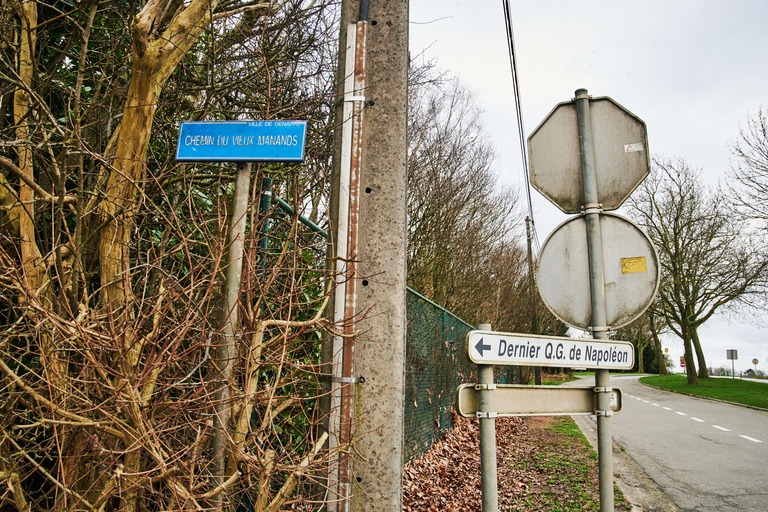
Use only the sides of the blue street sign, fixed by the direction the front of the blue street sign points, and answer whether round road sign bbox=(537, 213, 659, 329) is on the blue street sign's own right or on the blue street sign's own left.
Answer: on the blue street sign's own left

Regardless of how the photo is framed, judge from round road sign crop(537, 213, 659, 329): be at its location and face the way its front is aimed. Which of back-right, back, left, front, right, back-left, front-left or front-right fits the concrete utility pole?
back-left

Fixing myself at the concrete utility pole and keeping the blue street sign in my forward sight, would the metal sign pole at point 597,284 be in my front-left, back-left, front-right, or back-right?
back-right

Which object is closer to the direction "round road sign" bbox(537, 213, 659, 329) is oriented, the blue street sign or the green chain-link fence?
the green chain-link fence

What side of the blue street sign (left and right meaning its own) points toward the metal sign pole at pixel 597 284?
left

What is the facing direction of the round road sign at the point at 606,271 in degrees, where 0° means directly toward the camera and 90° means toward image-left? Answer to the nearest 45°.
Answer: approximately 180°

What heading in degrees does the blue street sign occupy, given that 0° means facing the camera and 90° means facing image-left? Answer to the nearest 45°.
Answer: approximately 0°

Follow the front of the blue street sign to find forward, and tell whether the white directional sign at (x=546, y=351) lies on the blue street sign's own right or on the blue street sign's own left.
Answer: on the blue street sign's own left

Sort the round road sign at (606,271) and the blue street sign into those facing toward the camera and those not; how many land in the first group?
1
